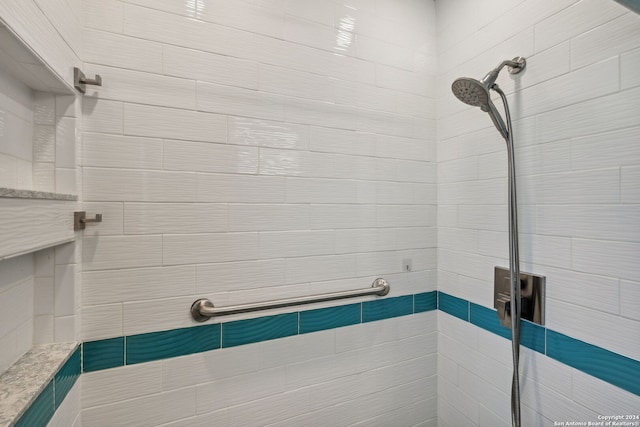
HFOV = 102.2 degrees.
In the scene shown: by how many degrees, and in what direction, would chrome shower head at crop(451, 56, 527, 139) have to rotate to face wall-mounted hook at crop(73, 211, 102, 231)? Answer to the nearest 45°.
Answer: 0° — it already faces it

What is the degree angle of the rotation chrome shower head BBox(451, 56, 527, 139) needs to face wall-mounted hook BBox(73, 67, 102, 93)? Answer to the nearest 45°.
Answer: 0° — it already faces it

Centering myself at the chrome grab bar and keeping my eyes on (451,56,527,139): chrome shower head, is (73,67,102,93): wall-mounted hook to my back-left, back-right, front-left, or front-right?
back-right

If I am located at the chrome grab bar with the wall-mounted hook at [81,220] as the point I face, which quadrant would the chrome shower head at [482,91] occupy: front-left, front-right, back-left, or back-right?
back-left

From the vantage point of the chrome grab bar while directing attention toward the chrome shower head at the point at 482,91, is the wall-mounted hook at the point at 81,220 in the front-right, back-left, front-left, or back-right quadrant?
back-right

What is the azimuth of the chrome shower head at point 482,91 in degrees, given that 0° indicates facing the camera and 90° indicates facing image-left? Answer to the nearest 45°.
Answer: approximately 45°

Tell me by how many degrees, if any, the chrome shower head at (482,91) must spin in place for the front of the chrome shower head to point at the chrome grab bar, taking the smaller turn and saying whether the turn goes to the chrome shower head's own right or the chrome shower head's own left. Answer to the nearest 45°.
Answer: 0° — it already faces it
